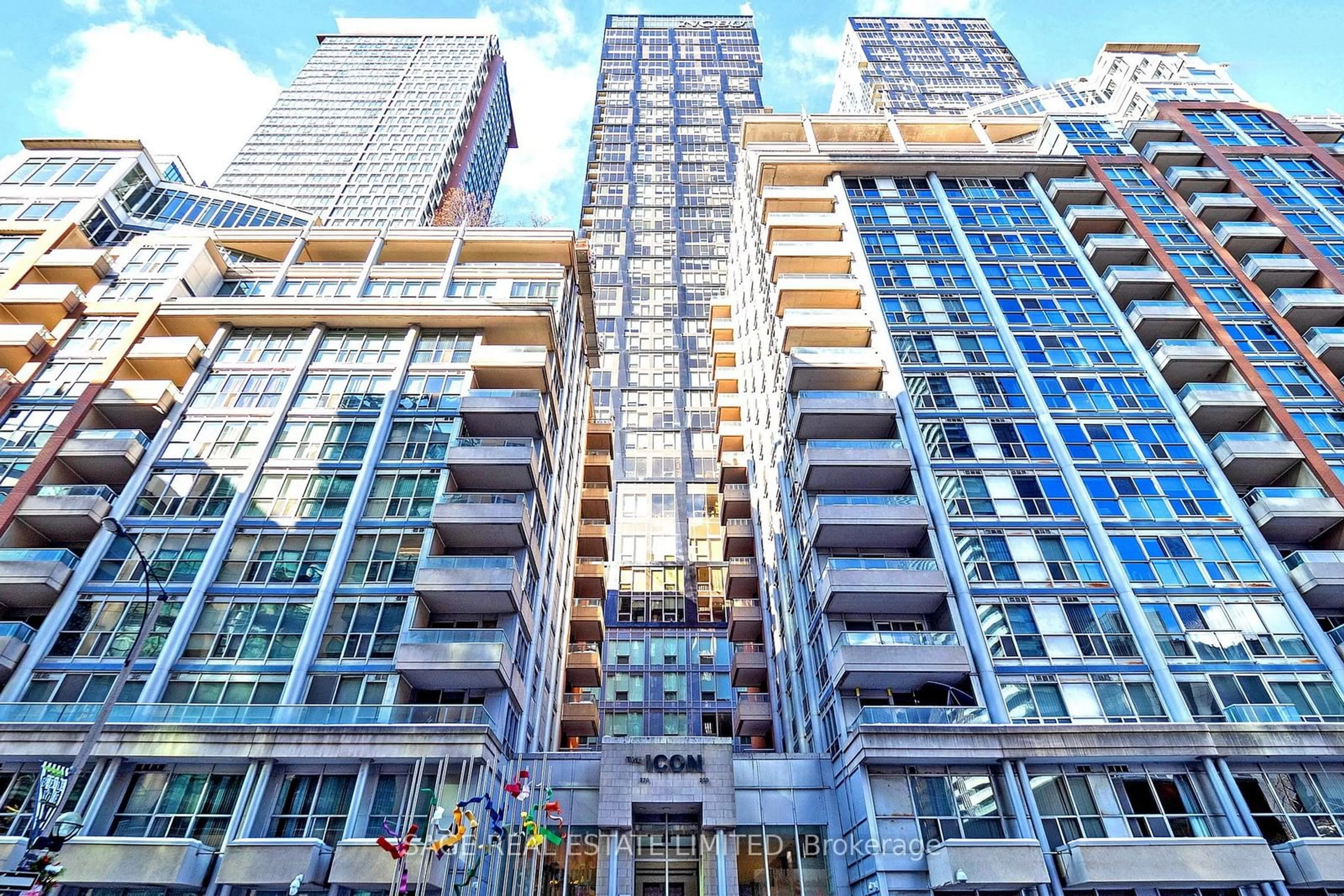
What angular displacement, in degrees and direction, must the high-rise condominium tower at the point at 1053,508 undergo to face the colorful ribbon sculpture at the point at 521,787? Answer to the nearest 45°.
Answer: approximately 45° to its right

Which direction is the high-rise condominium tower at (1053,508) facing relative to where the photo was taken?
toward the camera

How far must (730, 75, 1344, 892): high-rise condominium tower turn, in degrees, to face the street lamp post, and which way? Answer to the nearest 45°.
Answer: approximately 45° to its right
